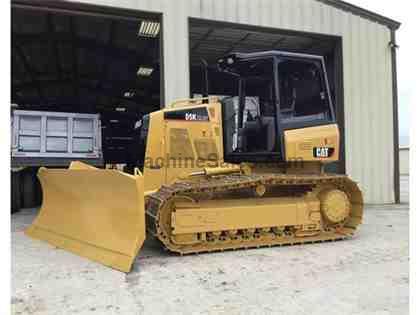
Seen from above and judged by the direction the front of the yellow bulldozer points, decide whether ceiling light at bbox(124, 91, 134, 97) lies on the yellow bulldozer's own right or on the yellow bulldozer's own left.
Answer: on the yellow bulldozer's own right

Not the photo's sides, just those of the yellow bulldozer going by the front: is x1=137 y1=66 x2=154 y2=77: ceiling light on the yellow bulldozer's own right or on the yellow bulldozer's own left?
on the yellow bulldozer's own right

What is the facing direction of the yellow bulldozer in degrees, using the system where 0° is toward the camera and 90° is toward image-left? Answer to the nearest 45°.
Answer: approximately 45°

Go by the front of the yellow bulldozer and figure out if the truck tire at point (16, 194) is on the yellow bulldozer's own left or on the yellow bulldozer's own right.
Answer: on the yellow bulldozer's own right

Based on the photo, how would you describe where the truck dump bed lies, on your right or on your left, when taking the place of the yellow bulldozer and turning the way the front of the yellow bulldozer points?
on your right

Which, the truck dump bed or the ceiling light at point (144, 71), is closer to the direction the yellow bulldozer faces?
the truck dump bed
